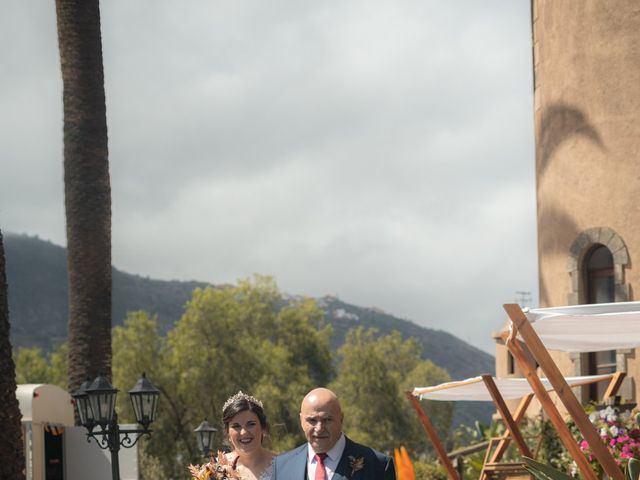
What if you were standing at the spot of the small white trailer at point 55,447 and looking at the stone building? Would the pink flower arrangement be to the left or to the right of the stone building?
right

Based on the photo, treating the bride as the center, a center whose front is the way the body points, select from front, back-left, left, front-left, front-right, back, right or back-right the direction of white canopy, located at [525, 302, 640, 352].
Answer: back-left

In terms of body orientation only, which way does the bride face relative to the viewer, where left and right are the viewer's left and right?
facing the viewer

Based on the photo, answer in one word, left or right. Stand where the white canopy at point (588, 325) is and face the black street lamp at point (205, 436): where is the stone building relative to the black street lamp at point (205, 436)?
right

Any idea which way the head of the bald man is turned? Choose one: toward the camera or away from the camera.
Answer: toward the camera

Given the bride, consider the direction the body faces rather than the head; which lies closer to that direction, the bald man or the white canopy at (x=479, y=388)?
the bald man

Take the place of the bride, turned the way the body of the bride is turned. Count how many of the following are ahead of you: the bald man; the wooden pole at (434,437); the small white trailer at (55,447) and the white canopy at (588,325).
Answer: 0

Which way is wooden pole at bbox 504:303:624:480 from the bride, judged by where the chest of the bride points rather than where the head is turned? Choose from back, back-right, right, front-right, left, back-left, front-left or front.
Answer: back-left

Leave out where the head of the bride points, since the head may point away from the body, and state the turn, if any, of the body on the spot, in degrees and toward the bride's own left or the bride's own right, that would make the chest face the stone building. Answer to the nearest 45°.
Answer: approximately 135° to the bride's own left

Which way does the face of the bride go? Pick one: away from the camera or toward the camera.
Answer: toward the camera
